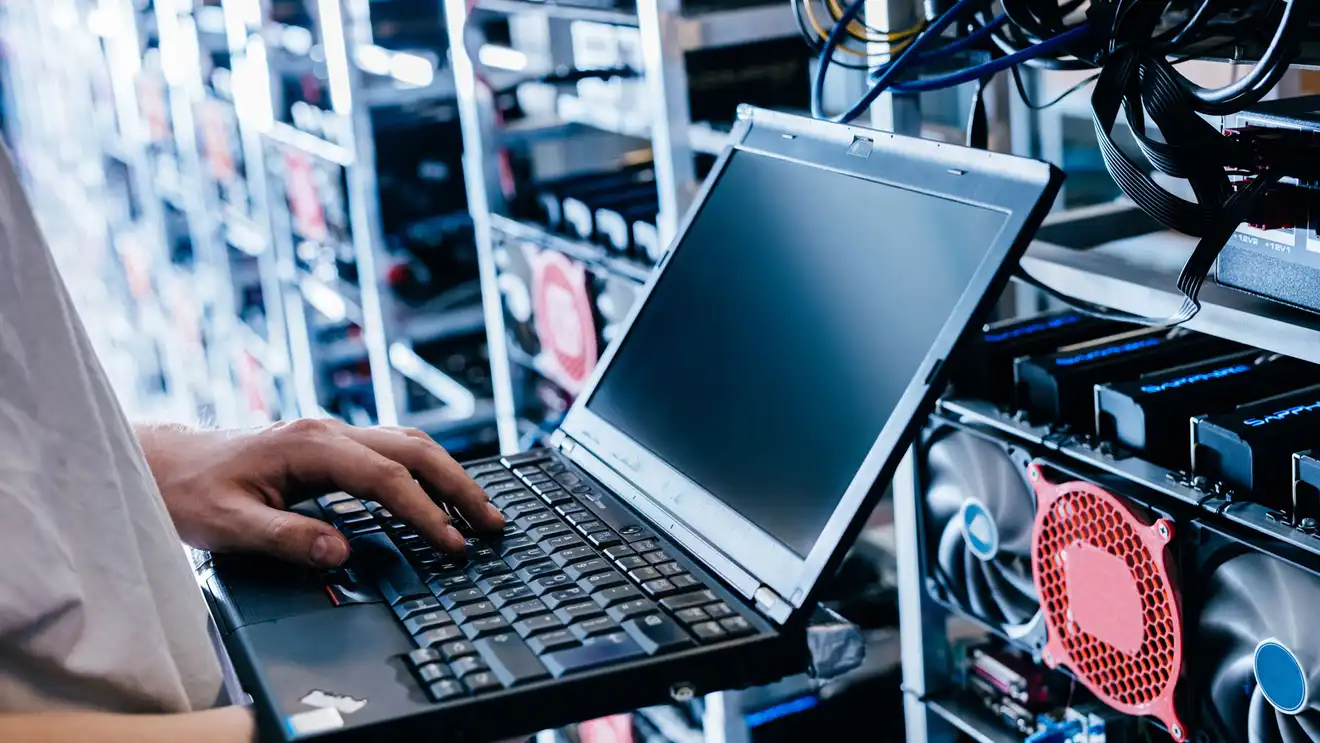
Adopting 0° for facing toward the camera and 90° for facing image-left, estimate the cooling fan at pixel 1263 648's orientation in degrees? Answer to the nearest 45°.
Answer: approximately 45°

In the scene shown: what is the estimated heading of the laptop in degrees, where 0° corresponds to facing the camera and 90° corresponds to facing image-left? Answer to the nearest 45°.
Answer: approximately 45°

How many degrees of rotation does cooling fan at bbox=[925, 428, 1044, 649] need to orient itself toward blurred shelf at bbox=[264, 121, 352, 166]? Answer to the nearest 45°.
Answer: approximately 90° to its right

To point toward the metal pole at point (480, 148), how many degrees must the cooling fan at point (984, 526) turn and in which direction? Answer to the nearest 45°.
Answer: approximately 90° to its right

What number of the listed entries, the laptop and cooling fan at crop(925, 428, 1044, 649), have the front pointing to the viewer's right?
0

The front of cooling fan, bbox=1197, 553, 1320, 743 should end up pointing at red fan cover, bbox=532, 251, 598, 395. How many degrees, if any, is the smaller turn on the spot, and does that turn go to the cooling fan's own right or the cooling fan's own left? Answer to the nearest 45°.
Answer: approximately 90° to the cooling fan's own right

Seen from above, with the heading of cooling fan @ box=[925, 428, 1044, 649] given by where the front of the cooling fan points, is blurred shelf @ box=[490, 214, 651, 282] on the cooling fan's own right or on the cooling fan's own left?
on the cooling fan's own right
